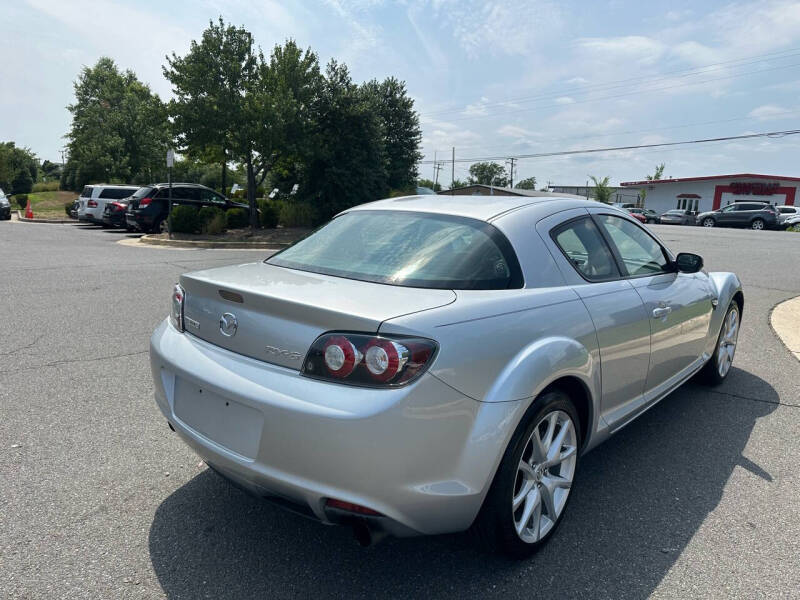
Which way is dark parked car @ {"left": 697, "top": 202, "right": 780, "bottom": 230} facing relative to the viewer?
to the viewer's left

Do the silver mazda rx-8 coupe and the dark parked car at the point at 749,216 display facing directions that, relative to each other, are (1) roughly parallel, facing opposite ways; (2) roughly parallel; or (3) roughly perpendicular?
roughly perpendicular

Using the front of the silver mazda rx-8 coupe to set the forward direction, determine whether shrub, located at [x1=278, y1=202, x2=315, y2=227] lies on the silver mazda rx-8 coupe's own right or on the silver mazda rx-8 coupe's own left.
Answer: on the silver mazda rx-8 coupe's own left

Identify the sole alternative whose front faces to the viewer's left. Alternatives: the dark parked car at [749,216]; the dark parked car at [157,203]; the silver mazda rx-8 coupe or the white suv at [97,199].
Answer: the dark parked car at [749,216]

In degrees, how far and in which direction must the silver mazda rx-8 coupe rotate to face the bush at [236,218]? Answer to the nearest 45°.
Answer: approximately 90° to its left

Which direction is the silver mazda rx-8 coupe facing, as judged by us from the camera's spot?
facing away from the viewer and to the right of the viewer

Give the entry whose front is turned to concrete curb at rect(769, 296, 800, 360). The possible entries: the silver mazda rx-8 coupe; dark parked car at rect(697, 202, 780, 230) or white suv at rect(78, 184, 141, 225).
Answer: the silver mazda rx-8 coupe

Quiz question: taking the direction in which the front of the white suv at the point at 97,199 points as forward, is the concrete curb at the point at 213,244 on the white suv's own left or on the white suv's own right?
on the white suv's own right

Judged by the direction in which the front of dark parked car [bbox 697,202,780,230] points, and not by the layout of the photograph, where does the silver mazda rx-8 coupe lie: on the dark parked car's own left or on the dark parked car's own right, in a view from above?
on the dark parked car's own left
